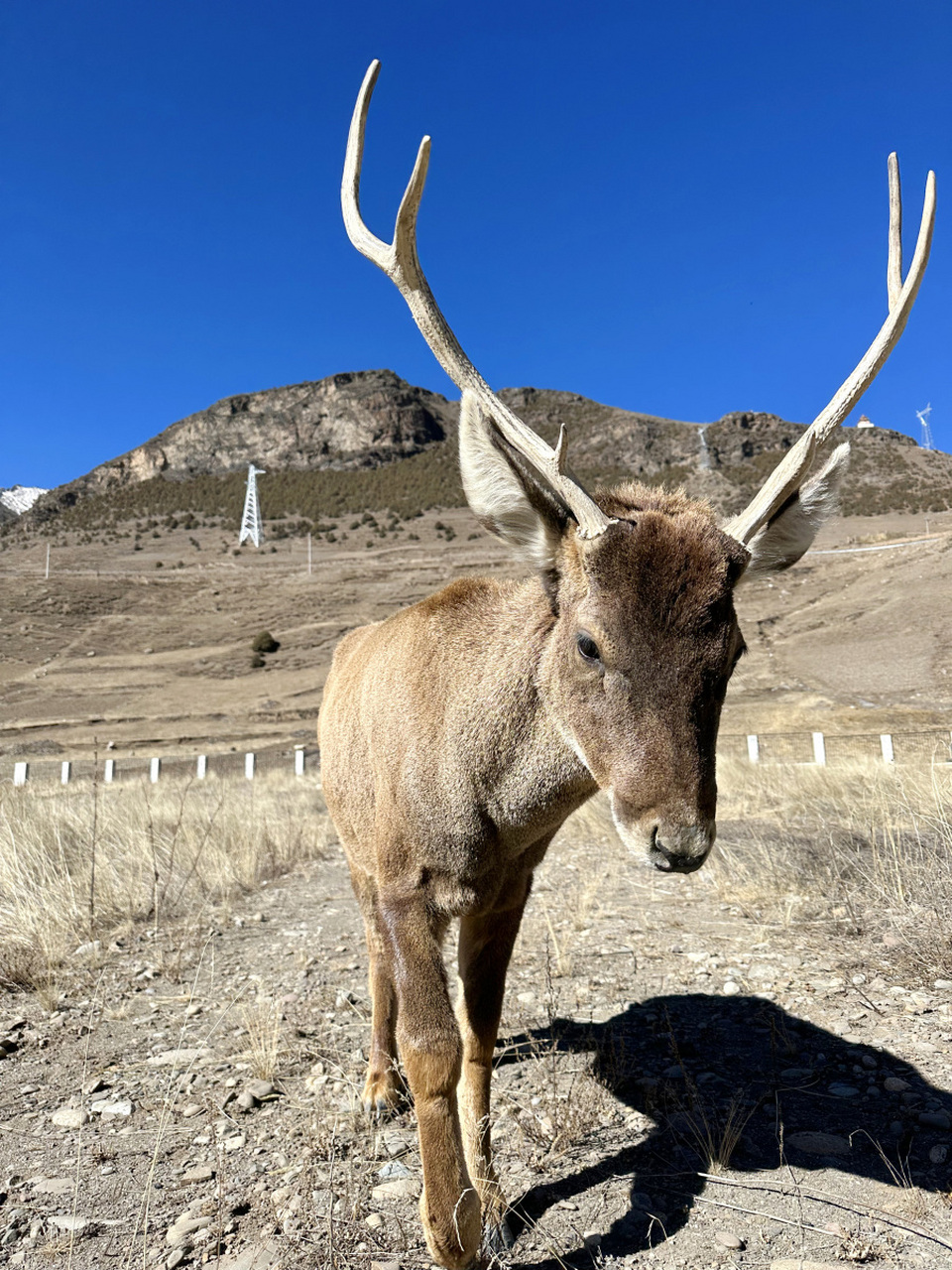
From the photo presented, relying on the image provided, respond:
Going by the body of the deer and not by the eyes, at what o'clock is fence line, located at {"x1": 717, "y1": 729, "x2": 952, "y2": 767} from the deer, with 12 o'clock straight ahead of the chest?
The fence line is roughly at 8 o'clock from the deer.

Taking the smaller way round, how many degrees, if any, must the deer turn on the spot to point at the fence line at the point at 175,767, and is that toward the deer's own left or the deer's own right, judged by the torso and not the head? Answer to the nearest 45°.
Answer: approximately 180°

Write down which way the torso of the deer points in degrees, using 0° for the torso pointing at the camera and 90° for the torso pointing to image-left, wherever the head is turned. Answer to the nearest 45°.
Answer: approximately 315°
